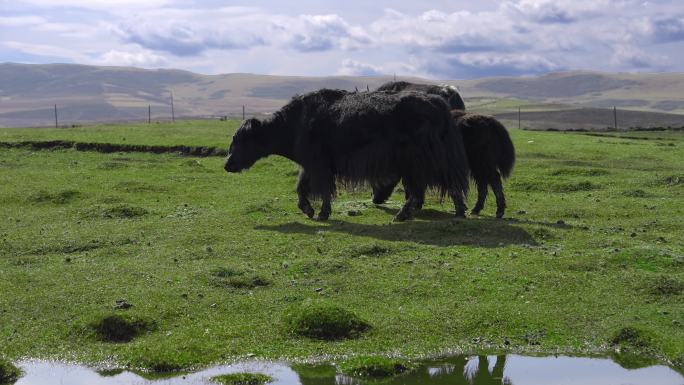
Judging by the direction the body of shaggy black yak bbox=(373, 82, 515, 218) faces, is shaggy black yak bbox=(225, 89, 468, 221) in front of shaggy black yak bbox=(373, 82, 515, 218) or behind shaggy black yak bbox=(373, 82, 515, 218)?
in front

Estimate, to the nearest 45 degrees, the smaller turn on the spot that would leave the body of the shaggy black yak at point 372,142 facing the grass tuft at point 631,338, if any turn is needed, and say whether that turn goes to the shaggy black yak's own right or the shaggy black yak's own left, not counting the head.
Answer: approximately 90° to the shaggy black yak's own left

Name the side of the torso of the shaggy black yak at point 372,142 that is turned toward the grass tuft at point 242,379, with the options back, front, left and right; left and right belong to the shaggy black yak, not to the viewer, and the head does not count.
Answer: left

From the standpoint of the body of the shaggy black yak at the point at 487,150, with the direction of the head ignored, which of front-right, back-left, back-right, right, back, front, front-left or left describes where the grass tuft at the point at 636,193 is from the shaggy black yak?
back-right

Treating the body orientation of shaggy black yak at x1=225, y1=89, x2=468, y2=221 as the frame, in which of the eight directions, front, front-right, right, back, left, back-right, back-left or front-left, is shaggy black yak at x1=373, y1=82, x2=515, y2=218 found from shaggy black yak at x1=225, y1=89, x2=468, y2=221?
back

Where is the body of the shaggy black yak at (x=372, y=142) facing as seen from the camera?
to the viewer's left

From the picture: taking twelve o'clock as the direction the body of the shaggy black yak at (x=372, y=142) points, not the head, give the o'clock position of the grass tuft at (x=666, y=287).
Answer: The grass tuft is roughly at 8 o'clock from the shaggy black yak.

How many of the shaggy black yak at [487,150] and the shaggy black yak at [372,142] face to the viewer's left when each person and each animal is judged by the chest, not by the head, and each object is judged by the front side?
2

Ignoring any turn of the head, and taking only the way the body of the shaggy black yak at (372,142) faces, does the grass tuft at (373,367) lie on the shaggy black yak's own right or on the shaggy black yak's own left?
on the shaggy black yak's own left

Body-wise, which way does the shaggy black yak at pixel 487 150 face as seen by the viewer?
to the viewer's left

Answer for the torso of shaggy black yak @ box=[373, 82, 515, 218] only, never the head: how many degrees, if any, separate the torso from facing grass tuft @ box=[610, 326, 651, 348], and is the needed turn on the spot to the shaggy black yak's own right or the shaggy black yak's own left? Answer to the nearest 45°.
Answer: approximately 90° to the shaggy black yak's own left

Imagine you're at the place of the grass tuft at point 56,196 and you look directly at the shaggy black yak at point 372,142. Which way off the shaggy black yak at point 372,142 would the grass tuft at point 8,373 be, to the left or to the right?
right

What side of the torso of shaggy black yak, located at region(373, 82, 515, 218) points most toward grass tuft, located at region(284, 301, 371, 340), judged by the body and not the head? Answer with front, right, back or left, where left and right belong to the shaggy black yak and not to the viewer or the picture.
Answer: left
